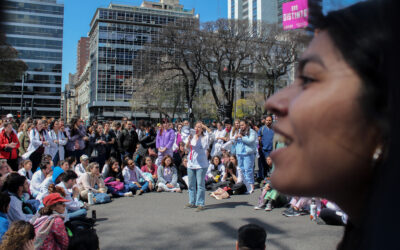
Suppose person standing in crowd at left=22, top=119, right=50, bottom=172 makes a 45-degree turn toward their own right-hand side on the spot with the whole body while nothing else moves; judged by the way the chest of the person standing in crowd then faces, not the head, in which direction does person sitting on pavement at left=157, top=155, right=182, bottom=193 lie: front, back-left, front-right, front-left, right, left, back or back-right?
left

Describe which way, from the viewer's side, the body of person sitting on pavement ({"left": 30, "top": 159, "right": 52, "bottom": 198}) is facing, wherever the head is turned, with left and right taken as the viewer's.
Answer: facing to the right of the viewer

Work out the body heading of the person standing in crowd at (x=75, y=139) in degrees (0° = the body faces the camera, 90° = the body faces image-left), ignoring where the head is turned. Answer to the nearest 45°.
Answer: approximately 315°

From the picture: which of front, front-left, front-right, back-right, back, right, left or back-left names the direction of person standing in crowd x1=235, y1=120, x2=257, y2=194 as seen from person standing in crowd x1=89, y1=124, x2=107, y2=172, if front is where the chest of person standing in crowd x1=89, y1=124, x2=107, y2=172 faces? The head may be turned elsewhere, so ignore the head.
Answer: front

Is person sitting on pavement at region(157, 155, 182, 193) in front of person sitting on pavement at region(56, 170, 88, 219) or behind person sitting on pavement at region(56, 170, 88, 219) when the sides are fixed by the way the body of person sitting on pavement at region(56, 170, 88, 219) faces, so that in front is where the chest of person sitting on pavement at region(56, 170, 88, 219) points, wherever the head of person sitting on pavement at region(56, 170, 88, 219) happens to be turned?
in front

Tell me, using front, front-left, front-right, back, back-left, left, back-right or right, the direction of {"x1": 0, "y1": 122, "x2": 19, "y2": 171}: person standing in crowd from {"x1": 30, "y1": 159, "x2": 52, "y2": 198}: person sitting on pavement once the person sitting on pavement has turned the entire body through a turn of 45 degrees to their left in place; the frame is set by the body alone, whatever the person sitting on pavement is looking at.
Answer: left

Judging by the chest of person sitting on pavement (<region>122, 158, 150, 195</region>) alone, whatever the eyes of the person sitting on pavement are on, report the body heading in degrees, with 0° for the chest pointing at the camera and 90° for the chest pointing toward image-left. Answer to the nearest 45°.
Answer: approximately 315°

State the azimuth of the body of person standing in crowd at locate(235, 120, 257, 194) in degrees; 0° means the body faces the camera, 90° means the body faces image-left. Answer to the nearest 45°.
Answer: approximately 45°

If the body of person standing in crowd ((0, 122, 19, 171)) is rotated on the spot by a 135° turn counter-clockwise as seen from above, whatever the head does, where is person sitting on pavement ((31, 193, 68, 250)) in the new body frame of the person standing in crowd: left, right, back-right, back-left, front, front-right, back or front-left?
back

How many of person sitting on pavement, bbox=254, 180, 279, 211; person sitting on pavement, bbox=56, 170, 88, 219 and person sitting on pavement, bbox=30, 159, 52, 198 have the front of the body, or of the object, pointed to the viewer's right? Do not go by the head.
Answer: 2
